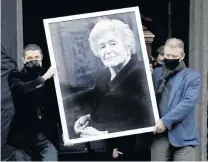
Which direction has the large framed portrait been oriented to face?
toward the camera

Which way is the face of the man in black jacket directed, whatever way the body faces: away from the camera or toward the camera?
toward the camera

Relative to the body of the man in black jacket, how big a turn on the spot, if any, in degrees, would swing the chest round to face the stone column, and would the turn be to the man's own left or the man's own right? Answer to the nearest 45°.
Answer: approximately 90° to the man's own left
